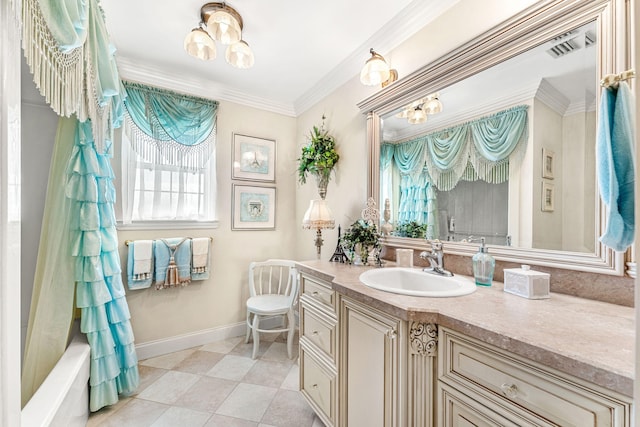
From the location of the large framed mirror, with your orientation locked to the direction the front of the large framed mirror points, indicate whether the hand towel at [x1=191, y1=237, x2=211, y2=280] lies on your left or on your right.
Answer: on your right

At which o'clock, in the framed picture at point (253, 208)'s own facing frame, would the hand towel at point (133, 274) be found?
The hand towel is roughly at 2 o'clock from the framed picture.

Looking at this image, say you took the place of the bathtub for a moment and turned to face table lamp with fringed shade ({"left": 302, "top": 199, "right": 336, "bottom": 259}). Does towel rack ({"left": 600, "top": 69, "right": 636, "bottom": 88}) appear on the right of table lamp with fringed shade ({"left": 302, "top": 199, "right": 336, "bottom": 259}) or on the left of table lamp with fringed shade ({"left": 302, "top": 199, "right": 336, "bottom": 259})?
right

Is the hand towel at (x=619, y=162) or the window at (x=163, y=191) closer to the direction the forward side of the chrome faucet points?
the window

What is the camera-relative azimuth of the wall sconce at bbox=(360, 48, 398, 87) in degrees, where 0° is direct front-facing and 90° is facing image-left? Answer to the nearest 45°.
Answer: approximately 45°

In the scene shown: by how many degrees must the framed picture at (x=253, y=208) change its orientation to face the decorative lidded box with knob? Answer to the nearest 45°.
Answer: approximately 45° to its left

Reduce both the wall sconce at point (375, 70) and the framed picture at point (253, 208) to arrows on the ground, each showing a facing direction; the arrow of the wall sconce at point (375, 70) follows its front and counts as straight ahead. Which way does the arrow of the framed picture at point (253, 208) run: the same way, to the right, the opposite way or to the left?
to the left
